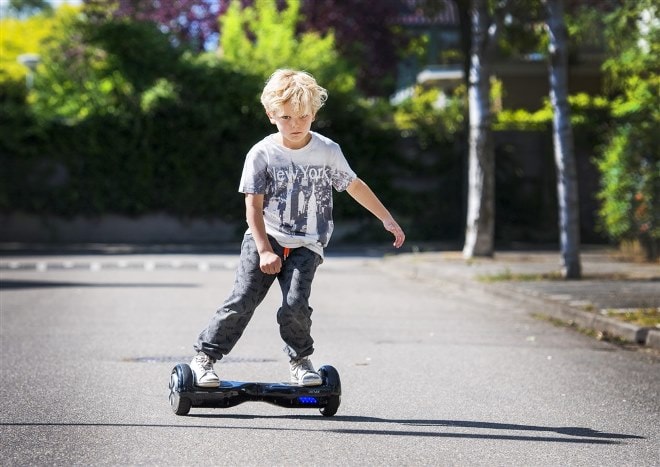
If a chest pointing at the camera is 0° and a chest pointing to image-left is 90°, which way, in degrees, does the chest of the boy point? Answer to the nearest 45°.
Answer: approximately 0°

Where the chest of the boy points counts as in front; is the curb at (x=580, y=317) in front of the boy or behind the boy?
behind

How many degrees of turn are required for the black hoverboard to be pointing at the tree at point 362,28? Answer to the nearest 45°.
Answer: approximately 180°

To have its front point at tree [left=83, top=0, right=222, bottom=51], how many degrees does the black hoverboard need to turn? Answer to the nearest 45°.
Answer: approximately 180°

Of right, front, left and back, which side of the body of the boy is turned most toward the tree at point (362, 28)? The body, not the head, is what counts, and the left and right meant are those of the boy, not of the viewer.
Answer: back
